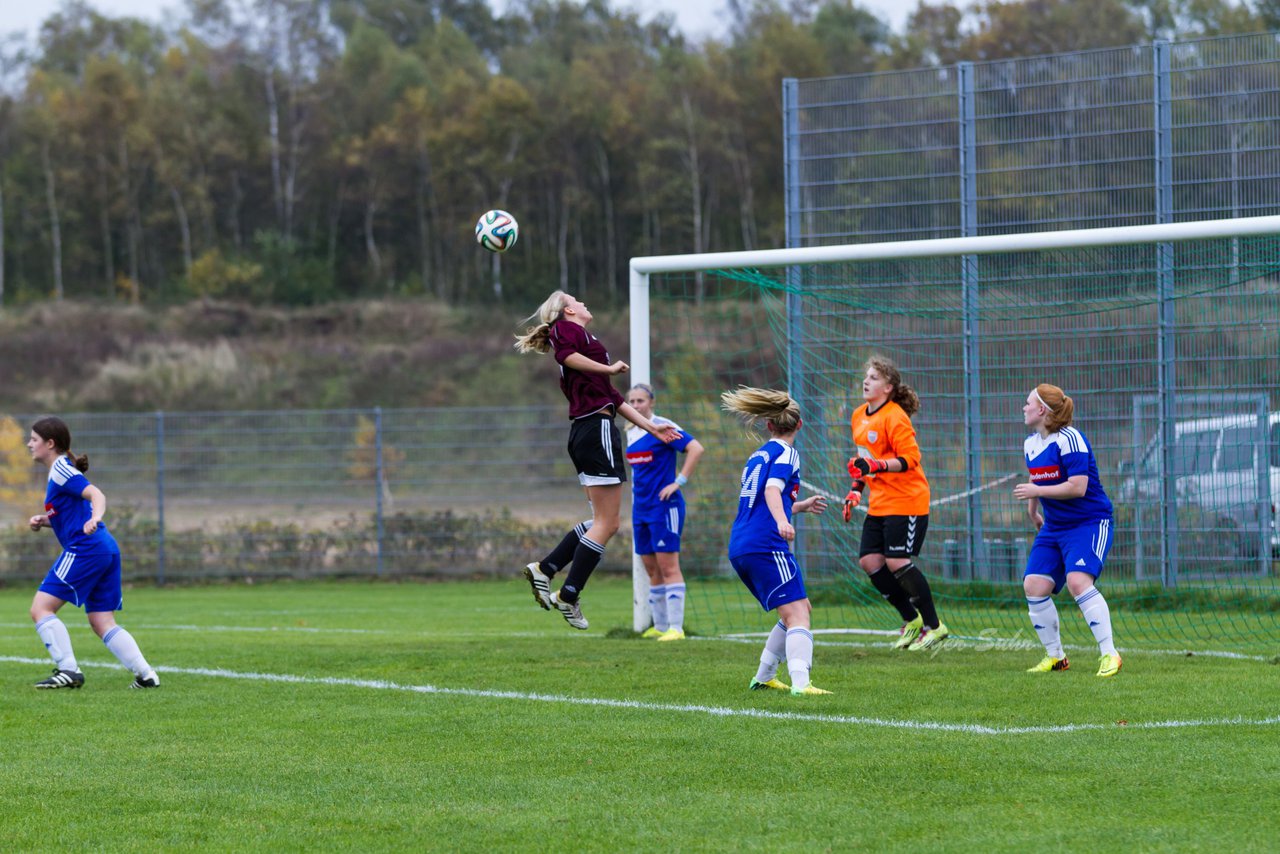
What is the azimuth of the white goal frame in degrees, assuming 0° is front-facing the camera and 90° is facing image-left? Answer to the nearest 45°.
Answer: approximately 45°

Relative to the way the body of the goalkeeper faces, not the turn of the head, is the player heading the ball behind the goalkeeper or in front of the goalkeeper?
in front

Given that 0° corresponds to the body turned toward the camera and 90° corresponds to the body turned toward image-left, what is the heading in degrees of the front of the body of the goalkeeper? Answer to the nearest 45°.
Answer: approximately 45°

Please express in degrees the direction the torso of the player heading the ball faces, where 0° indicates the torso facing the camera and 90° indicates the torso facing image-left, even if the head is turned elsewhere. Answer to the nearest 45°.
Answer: approximately 270°

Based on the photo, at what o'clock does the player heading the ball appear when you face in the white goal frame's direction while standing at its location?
The player heading the ball is roughly at 12 o'clock from the white goal frame.

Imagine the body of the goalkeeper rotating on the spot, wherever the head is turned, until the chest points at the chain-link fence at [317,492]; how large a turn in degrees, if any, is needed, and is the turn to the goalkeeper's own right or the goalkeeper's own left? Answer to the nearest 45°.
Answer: approximately 90° to the goalkeeper's own right

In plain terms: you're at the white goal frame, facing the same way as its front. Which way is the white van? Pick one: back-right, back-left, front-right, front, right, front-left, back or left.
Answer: back

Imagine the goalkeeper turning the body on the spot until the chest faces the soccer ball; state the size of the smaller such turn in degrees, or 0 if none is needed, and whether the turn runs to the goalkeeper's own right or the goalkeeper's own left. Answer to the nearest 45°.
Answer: approximately 45° to the goalkeeper's own right

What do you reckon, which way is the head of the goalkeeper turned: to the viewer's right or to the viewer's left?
to the viewer's left

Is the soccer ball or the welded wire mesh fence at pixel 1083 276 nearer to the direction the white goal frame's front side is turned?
the soccer ball

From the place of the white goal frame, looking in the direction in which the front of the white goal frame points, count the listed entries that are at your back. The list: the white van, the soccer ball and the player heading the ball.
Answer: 1

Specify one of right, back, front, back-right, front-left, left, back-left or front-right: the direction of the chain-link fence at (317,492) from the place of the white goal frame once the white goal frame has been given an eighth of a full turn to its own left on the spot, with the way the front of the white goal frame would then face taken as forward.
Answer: back-right

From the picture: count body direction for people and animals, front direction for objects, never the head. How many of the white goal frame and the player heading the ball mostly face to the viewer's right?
1

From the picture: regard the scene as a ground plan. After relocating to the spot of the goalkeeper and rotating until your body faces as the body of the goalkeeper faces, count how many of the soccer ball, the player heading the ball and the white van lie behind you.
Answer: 1

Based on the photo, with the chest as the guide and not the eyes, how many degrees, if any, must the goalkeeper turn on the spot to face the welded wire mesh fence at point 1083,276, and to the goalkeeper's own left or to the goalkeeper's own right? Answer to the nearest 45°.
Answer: approximately 135° to the goalkeeper's own right
